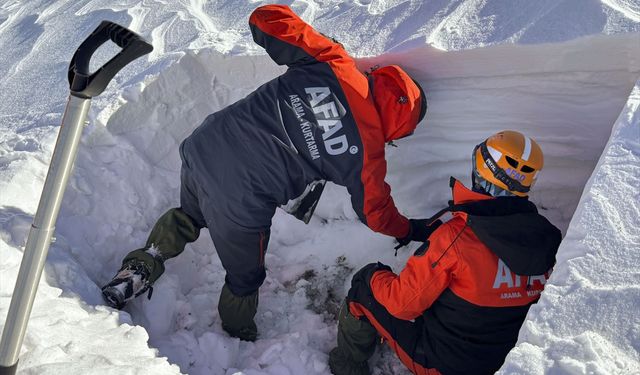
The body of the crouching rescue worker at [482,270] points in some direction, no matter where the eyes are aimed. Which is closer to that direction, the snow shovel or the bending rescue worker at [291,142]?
the bending rescue worker

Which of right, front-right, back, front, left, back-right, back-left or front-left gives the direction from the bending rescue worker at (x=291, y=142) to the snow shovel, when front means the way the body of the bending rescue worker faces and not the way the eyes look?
back

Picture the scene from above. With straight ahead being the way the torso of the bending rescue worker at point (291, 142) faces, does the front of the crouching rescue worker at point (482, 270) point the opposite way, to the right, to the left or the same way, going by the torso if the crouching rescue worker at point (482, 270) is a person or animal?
to the left

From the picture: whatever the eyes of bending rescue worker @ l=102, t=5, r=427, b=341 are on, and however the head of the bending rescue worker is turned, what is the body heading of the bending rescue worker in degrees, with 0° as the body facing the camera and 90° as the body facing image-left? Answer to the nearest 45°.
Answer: approximately 225°

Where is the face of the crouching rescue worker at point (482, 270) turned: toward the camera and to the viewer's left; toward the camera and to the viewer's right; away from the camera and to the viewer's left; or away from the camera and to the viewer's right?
away from the camera and to the viewer's left

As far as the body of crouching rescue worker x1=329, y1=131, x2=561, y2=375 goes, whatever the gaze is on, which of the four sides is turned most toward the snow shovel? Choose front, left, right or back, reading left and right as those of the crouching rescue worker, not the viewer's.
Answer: left

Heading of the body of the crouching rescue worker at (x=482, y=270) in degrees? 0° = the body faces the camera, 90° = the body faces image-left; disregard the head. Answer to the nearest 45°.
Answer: approximately 135°

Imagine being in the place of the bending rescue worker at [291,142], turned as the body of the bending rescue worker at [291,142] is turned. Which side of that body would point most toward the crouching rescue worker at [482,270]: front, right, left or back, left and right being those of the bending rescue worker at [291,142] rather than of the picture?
right
